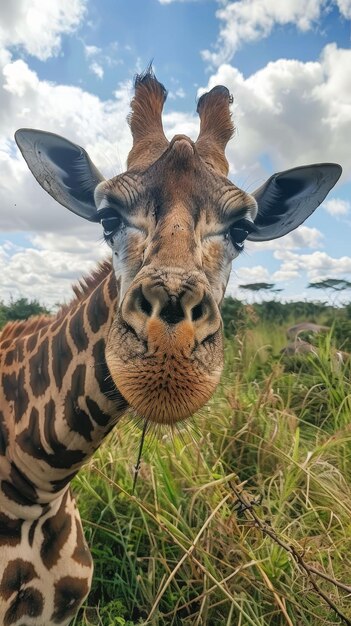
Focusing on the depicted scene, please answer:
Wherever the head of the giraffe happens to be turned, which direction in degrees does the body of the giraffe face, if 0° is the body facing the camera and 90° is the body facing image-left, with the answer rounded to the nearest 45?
approximately 315°
